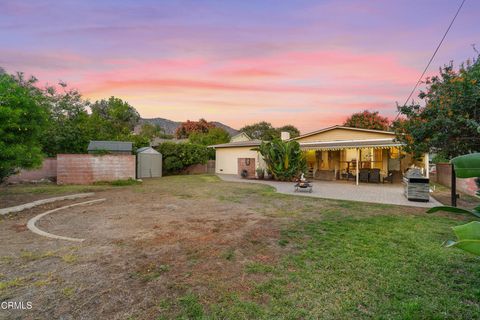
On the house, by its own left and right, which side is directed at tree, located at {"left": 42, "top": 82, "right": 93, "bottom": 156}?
right

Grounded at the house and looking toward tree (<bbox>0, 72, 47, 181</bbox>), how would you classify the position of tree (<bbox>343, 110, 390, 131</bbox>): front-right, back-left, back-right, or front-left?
back-right

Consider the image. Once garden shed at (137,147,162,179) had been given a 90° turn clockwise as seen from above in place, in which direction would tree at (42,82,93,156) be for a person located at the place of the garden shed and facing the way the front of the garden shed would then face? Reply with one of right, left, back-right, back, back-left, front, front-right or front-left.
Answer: front

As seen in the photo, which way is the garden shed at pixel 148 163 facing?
toward the camera

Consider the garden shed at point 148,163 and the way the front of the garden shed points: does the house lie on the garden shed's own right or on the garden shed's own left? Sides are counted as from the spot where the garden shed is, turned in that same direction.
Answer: on the garden shed's own left

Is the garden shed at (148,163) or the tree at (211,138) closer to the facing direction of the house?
the garden shed

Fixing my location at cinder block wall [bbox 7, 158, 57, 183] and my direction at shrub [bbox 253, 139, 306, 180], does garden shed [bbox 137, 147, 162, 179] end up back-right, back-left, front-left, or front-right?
front-left

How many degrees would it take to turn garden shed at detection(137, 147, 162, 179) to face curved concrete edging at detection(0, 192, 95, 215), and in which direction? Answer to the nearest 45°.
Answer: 0° — it already faces it

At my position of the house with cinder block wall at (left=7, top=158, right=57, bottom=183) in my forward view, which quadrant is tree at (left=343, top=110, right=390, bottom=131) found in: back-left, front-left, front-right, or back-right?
back-right

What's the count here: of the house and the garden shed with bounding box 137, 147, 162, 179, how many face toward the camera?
2

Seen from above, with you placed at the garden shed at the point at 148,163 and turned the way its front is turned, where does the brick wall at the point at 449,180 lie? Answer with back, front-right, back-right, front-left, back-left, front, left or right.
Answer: front-left

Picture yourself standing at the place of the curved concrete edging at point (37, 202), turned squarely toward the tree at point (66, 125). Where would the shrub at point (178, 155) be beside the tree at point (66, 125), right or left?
right
